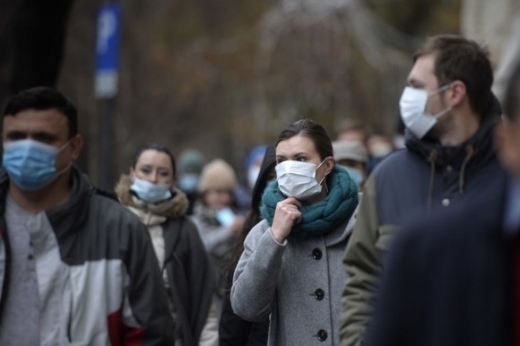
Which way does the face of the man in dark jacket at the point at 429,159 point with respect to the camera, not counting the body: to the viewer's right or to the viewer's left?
to the viewer's left

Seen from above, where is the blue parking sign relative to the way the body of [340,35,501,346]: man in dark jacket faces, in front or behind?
behind

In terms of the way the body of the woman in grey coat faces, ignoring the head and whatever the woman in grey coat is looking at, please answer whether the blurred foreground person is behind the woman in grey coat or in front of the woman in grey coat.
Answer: in front
